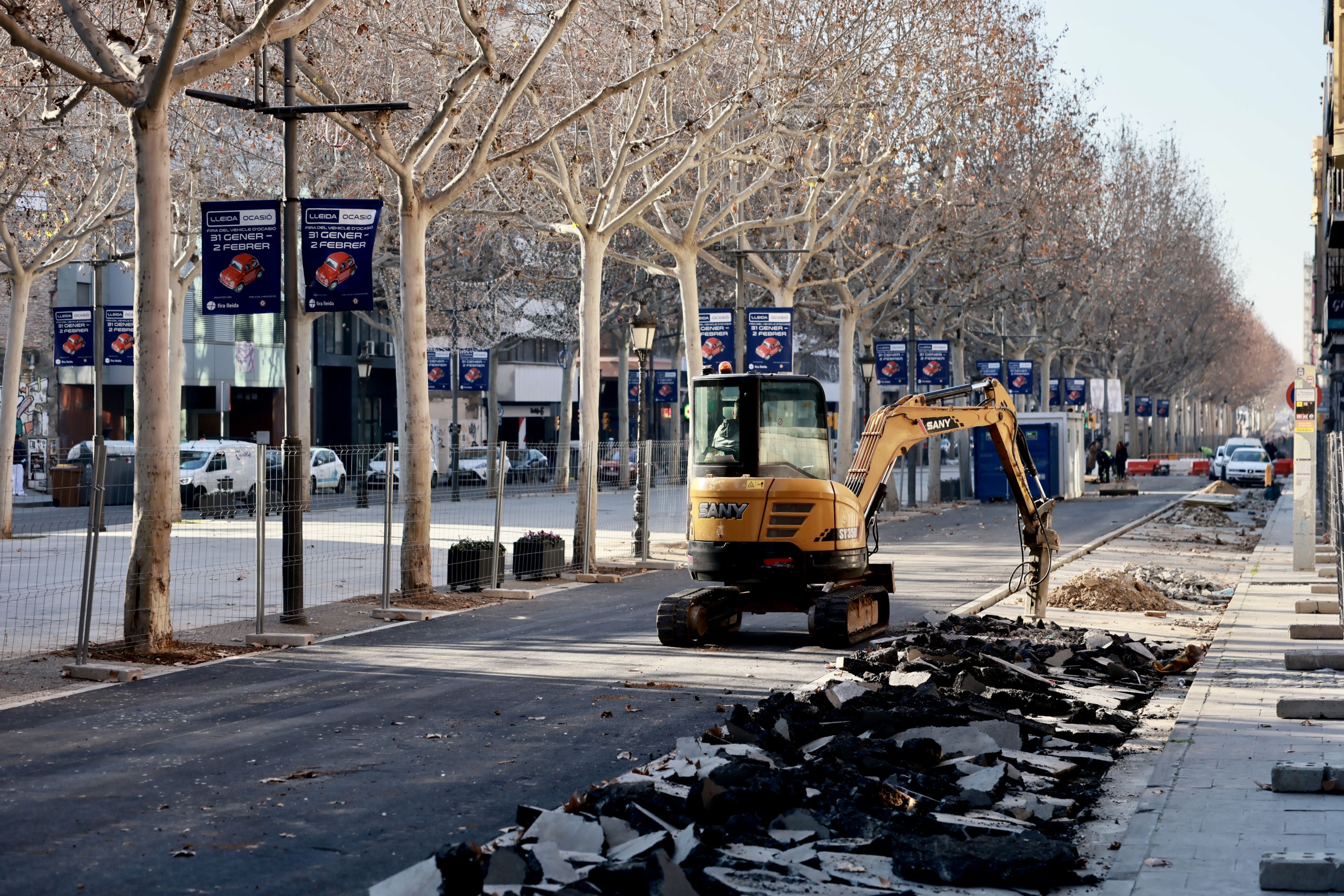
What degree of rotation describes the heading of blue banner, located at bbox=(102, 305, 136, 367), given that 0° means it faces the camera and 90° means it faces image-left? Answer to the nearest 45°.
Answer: approximately 0°

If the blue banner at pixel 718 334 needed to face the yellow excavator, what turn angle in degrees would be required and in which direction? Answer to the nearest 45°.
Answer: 0° — it already faces it

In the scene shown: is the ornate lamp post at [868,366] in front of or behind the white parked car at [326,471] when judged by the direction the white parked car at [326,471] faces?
behind

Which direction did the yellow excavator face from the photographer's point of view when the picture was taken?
facing away from the viewer and to the right of the viewer

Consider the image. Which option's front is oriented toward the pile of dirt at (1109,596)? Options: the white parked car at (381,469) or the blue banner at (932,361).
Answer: the blue banner

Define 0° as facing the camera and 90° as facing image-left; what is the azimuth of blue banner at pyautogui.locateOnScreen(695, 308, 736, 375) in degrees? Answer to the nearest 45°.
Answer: approximately 0°

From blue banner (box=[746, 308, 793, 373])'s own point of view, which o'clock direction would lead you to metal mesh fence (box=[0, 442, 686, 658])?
The metal mesh fence is roughly at 1 o'clock from the blue banner.

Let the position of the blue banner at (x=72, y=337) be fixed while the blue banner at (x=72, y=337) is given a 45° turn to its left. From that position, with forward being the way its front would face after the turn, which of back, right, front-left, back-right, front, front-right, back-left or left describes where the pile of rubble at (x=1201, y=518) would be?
front-left
